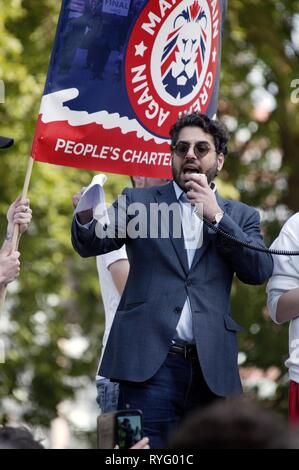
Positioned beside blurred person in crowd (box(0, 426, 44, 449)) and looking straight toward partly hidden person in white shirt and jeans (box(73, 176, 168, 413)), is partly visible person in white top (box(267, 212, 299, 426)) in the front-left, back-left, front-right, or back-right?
front-right

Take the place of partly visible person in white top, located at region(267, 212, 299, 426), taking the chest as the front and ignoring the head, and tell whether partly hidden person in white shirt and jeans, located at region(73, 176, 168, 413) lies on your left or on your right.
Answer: on your right

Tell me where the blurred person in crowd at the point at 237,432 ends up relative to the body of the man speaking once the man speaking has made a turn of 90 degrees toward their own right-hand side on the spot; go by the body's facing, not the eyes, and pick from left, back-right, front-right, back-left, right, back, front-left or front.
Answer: left

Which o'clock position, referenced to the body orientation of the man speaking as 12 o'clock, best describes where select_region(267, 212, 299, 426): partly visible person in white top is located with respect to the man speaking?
The partly visible person in white top is roughly at 8 o'clock from the man speaking.

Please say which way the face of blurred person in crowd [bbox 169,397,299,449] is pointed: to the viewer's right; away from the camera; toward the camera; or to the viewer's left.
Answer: away from the camera

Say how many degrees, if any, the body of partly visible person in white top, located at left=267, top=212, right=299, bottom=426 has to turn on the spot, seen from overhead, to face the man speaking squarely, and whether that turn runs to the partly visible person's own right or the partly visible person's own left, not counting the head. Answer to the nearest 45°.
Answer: approximately 45° to the partly visible person's own right

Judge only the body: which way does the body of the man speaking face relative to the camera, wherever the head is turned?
toward the camera

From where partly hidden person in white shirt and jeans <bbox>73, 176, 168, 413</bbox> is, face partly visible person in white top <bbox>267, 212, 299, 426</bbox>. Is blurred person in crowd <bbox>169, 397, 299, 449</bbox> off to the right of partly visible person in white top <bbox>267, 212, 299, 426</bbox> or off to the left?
right

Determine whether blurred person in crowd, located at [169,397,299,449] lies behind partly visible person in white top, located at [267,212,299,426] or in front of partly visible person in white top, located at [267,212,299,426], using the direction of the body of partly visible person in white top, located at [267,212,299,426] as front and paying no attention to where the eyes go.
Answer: in front
